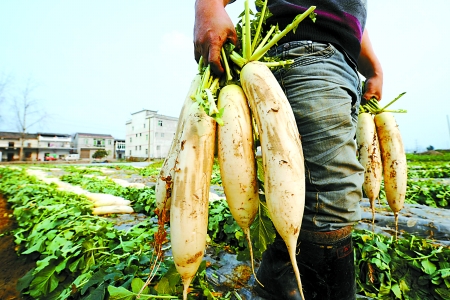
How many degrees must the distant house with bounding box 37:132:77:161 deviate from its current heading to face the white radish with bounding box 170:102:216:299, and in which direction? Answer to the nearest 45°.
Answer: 0° — it already faces it

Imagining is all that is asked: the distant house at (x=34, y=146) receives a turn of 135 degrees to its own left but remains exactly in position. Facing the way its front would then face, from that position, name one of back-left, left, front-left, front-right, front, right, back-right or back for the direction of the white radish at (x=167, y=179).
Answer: back-right

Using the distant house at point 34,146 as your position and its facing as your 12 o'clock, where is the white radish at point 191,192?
The white radish is roughly at 12 o'clock from the distant house.

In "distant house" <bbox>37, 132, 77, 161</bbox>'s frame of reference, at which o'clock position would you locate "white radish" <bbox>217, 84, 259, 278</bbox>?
The white radish is roughly at 12 o'clock from the distant house.

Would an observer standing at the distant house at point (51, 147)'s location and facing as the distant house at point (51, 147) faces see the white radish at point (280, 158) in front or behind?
in front

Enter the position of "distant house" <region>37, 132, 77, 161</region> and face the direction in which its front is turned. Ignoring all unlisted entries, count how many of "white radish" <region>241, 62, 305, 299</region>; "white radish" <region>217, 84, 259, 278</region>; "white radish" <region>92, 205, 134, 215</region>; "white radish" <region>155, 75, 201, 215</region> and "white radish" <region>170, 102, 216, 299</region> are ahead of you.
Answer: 5

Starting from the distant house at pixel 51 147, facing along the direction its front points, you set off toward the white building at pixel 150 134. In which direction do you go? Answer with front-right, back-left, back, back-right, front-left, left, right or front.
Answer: front-left

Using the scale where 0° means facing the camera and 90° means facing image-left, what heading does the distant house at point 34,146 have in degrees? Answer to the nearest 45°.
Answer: approximately 0°

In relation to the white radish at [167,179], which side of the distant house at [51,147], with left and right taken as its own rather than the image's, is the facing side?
front
